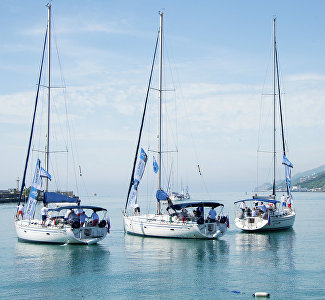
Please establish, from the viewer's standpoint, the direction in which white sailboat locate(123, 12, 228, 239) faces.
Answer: facing away from the viewer and to the left of the viewer

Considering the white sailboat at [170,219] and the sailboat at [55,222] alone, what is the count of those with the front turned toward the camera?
0

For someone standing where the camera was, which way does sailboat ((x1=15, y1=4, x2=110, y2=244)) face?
facing away from the viewer and to the left of the viewer

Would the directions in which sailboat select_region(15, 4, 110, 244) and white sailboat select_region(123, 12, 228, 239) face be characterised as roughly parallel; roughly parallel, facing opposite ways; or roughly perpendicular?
roughly parallel

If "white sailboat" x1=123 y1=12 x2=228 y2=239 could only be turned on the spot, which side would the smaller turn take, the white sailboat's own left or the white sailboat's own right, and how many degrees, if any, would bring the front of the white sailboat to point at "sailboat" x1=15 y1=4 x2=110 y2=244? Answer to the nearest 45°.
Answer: approximately 45° to the white sailboat's own left

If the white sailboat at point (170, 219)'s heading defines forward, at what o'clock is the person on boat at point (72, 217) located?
The person on boat is roughly at 10 o'clock from the white sailboat.

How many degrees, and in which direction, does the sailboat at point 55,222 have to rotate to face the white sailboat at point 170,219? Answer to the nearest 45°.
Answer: approximately 135° to its right
